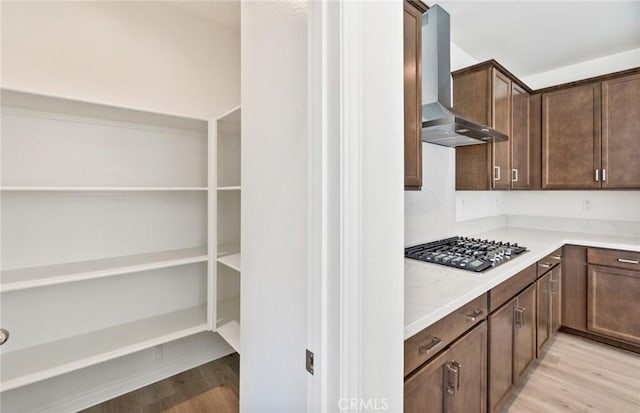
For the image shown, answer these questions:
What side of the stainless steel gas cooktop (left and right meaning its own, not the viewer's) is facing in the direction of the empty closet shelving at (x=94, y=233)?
right

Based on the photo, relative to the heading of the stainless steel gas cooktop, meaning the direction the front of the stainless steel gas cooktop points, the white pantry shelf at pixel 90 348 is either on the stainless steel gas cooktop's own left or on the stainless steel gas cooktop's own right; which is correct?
on the stainless steel gas cooktop's own right

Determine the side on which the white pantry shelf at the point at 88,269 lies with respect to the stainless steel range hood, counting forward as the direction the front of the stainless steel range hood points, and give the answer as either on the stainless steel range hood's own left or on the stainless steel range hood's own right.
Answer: on the stainless steel range hood's own right

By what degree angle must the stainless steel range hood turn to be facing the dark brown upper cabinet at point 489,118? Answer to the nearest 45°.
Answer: approximately 90° to its left

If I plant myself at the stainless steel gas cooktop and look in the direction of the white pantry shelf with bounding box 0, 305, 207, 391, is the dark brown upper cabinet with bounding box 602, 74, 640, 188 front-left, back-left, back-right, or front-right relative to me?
back-right

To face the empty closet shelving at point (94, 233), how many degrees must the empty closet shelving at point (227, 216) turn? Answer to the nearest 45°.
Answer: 0° — it already faces it

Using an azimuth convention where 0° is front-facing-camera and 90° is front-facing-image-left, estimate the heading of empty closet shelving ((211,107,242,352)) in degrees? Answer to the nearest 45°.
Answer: approximately 45°
